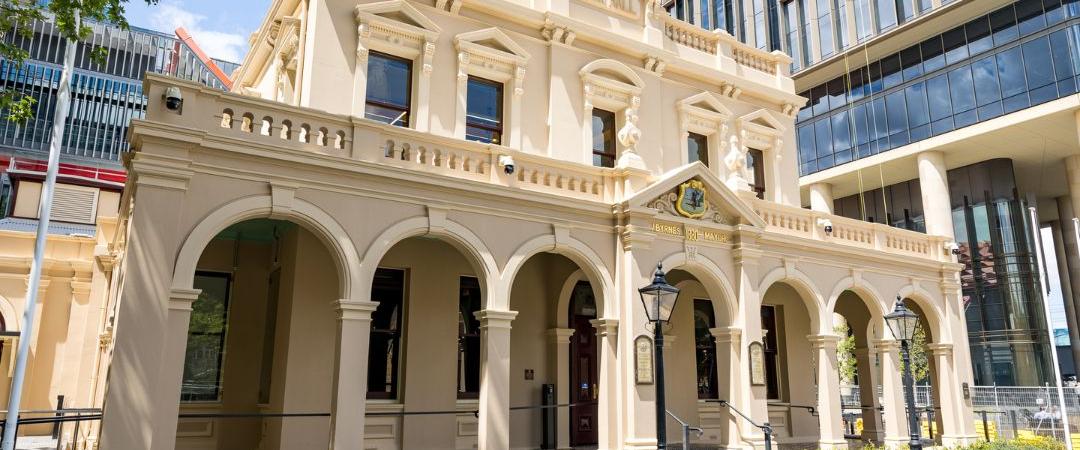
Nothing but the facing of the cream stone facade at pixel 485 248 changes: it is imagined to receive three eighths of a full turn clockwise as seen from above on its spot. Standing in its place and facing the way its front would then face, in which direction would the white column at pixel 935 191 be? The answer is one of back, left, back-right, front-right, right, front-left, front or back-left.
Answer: back-right

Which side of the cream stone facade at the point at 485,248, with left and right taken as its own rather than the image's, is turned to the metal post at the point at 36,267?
right

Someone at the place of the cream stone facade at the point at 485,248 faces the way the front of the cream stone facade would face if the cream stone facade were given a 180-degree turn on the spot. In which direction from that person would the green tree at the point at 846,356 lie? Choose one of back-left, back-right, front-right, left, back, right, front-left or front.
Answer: right

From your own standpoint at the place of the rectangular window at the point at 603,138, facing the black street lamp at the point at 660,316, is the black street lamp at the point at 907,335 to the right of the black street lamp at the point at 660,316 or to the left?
left

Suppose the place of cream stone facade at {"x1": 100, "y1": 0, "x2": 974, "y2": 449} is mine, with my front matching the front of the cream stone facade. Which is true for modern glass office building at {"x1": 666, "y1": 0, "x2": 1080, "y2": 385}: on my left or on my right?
on my left
